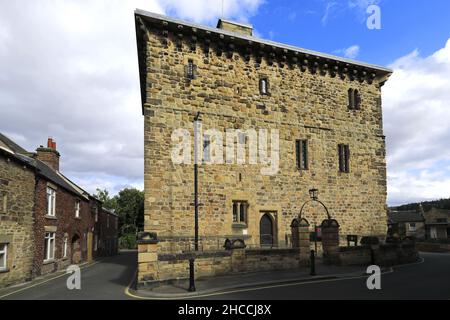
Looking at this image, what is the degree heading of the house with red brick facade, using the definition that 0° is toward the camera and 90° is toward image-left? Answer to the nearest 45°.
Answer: approximately 315°

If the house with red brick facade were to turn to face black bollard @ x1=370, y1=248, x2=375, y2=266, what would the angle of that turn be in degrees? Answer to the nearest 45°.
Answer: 0° — it already faces it

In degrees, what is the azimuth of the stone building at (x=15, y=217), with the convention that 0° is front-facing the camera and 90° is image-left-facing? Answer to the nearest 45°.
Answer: approximately 315°

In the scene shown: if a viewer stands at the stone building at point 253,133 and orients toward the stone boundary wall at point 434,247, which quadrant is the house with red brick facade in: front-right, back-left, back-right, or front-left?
back-left

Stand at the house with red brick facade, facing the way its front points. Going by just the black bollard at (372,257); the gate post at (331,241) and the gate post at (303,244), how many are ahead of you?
3
